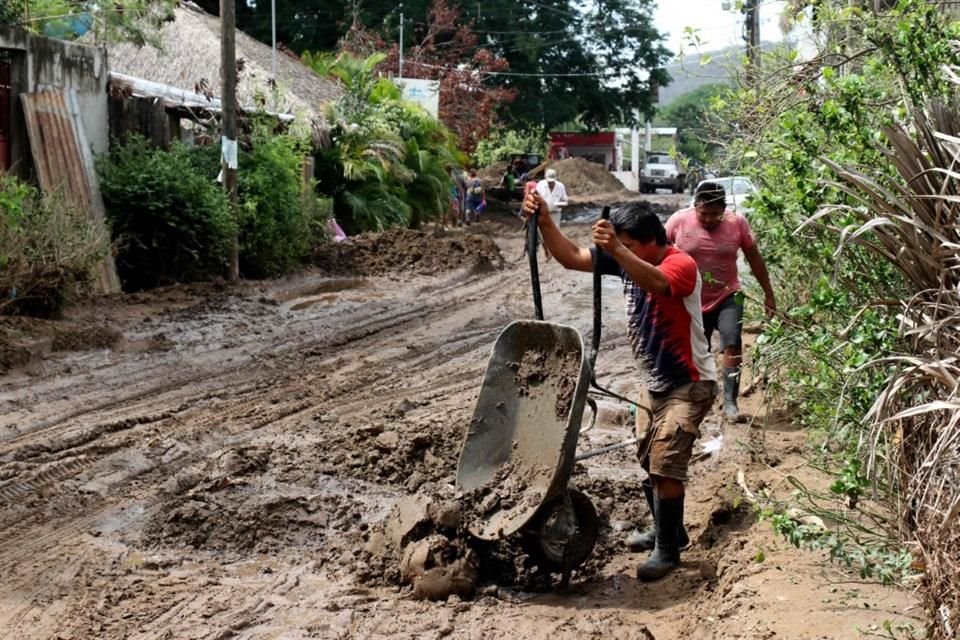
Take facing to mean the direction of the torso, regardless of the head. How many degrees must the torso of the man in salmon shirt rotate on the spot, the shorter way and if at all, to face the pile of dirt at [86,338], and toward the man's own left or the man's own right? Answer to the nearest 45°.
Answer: approximately 90° to the man's own right

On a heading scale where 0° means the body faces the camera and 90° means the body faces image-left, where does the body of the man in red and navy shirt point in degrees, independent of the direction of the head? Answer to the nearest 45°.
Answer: approximately 45°

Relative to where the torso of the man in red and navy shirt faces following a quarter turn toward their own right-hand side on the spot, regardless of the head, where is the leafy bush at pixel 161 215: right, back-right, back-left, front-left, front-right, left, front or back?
front

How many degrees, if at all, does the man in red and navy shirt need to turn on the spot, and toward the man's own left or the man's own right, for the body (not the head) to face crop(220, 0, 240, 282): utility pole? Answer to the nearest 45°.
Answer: approximately 90° to the man's own right

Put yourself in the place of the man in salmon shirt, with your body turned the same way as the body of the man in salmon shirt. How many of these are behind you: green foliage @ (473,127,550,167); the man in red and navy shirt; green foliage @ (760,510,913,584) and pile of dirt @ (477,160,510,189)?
2

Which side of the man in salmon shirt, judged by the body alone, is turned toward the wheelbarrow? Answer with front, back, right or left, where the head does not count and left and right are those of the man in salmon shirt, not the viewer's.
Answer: front

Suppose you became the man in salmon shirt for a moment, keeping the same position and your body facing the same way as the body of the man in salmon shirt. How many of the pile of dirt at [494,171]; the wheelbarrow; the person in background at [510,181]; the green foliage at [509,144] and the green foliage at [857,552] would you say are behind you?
3

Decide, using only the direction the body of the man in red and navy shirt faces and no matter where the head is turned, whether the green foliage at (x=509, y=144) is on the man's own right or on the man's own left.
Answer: on the man's own right

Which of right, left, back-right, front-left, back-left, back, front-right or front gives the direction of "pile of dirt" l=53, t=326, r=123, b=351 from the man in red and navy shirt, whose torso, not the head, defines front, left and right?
right

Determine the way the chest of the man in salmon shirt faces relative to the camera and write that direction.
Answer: toward the camera

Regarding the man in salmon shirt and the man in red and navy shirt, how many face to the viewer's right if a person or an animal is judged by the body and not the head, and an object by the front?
0

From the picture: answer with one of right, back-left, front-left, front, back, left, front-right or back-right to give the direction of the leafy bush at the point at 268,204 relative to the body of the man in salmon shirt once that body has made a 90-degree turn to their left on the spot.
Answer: back-left

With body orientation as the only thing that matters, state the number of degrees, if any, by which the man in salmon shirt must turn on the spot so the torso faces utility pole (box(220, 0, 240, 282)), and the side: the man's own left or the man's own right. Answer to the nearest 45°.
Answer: approximately 135° to the man's own right
